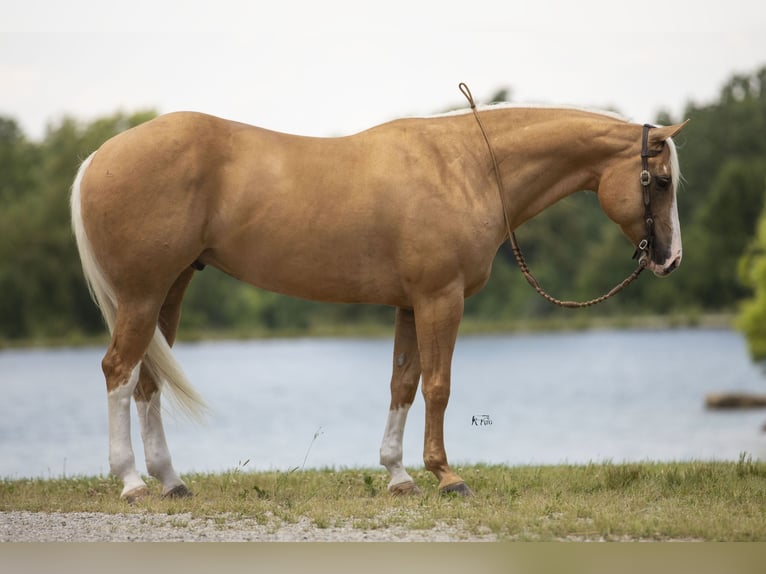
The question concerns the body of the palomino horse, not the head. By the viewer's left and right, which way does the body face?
facing to the right of the viewer
